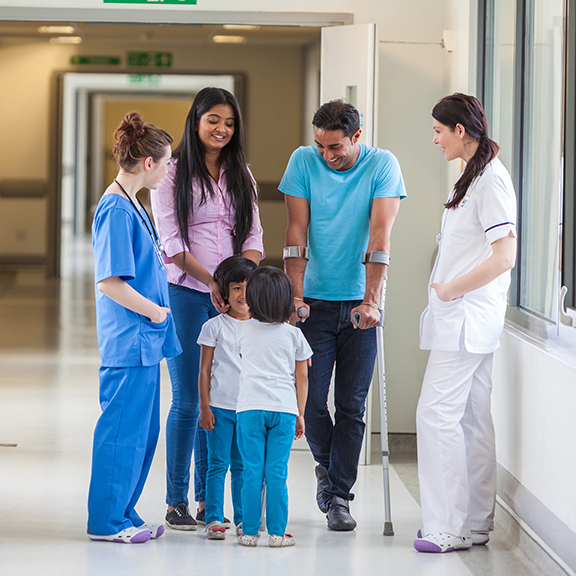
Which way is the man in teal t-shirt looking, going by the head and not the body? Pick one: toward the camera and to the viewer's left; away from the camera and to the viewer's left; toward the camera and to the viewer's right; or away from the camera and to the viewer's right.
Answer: toward the camera and to the viewer's left

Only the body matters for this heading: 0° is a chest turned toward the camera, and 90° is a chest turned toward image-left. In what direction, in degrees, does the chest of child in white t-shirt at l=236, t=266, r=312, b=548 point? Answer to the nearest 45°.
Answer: approximately 180°

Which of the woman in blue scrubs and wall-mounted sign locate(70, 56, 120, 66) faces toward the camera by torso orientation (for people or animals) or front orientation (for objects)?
the wall-mounted sign

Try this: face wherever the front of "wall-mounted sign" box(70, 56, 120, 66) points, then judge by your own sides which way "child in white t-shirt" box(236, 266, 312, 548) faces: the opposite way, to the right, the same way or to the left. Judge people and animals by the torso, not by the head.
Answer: the opposite way

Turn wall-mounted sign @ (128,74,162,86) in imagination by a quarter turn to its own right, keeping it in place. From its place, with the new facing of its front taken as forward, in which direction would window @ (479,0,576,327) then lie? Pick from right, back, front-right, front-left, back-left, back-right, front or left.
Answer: left

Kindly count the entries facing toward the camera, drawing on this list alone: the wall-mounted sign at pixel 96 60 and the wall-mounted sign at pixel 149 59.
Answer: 2

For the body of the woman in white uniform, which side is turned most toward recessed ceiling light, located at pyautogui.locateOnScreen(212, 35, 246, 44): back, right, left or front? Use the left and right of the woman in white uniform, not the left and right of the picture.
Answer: right

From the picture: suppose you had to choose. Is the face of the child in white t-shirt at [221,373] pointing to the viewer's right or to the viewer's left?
to the viewer's right

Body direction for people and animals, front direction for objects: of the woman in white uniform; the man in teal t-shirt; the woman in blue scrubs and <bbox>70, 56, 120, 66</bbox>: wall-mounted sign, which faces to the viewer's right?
the woman in blue scrubs

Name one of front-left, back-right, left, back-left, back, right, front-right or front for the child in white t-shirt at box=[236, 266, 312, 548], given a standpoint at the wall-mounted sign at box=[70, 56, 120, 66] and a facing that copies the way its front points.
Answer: front

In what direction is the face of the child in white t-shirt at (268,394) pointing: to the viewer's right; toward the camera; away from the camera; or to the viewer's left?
away from the camera

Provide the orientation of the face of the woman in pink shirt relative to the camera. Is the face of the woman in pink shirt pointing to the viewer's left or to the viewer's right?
to the viewer's right

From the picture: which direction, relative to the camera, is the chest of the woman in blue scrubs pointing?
to the viewer's right

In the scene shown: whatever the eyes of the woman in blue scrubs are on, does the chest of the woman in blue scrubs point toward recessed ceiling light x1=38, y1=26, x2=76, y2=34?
no

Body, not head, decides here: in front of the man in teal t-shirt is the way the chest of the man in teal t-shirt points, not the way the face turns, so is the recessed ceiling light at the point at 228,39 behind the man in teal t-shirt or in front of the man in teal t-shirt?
behind

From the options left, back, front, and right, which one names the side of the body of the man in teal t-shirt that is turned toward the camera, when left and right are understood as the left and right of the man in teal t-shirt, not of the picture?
front
